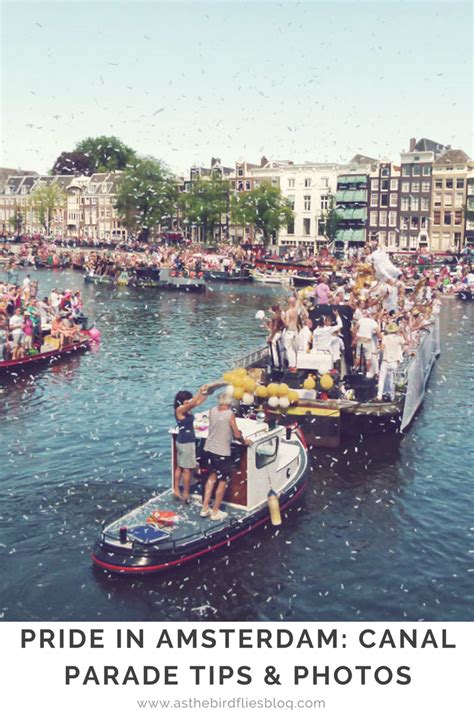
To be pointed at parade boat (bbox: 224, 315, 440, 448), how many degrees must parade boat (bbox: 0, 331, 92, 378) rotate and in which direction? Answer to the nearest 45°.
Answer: approximately 90° to its right

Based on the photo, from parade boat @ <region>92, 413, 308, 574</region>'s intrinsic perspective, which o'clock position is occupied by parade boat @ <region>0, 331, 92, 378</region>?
parade boat @ <region>0, 331, 92, 378</region> is roughly at 10 o'clock from parade boat @ <region>92, 413, 308, 574</region>.

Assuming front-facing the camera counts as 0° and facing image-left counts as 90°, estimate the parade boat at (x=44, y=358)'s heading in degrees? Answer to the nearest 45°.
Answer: approximately 225°

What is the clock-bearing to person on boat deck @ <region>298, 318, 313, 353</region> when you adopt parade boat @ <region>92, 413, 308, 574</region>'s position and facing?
The person on boat deck is roughly at 11 o'clock from the parade boat.

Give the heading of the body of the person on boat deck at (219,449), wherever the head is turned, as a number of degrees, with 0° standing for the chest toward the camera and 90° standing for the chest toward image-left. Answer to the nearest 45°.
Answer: approximately 225°

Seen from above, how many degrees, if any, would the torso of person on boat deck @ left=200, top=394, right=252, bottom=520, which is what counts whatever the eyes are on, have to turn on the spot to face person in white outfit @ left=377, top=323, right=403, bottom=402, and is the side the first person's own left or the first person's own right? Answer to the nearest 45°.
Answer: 0° — they already face them

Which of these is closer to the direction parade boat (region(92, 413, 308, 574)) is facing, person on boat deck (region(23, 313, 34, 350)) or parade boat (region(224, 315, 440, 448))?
the parade boat
